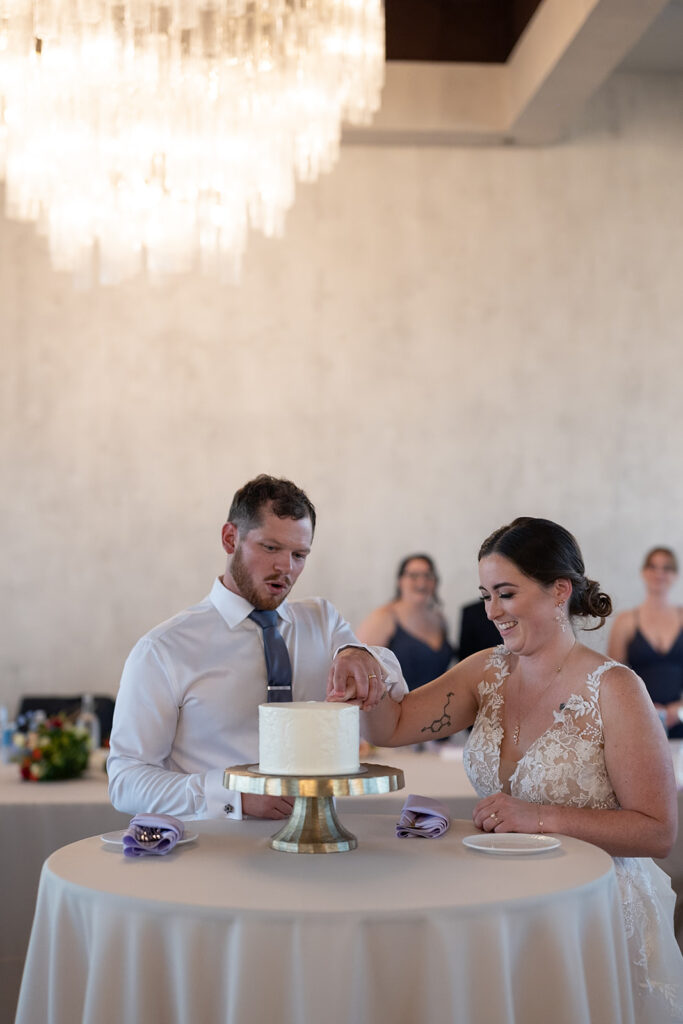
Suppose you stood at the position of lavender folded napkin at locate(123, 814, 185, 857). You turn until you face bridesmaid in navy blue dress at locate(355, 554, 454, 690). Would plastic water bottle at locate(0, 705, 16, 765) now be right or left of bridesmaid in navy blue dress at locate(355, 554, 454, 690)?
left

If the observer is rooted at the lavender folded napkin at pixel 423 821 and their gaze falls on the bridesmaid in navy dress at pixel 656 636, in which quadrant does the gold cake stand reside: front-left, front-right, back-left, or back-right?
back-left

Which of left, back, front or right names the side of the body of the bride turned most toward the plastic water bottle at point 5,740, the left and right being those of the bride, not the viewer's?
right

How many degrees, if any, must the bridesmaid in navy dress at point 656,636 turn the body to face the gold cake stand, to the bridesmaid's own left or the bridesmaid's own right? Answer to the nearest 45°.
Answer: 0° — they already face it

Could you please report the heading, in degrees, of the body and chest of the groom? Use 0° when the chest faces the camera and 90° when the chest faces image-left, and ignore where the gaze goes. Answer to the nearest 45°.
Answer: approximately 315°

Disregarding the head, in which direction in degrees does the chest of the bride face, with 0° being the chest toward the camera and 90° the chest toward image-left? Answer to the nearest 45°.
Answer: approximately 45°

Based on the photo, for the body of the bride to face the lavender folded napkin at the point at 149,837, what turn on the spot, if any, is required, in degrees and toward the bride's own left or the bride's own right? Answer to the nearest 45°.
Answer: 0° — they already face it

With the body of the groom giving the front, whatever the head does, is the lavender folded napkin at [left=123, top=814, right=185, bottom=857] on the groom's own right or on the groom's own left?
on the groom's own right

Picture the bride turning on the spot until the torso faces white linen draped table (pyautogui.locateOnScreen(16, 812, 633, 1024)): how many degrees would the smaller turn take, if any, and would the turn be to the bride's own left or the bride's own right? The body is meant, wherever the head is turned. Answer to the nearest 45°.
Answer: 0° — they already face it

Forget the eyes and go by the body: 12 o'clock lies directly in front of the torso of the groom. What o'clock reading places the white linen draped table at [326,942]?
The white linen draped table is roughly at 1 o'clock from the groom.
